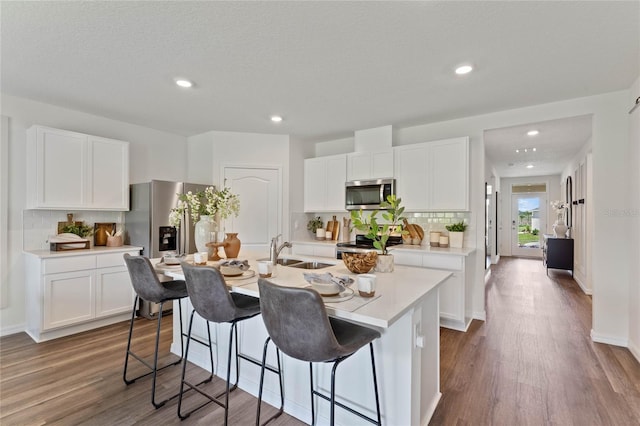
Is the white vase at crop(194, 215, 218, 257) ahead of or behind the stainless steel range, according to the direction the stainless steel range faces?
ahead

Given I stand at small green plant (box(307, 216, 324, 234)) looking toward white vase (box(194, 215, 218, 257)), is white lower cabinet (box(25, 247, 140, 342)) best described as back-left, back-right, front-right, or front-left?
front-right

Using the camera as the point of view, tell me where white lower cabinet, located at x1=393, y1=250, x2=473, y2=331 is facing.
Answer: facing the viewer

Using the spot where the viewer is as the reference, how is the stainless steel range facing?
facing the viewer and to the left of the viewer

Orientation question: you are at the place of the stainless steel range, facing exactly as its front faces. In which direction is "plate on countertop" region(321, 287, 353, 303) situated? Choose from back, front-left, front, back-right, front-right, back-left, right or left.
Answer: front-left

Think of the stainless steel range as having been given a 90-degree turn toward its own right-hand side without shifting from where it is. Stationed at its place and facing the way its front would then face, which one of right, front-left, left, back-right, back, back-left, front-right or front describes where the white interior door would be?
front-left

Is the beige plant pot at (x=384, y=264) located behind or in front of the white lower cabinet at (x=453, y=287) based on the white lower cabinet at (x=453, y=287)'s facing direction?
in front

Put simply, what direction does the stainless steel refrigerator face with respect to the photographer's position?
facing the viewer and to the right of the viewer

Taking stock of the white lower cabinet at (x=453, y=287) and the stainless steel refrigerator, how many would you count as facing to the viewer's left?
0

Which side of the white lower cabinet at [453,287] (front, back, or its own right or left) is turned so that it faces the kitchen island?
front

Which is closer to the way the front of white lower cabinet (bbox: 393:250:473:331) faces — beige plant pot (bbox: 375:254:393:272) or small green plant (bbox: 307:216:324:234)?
the beige plant pot
